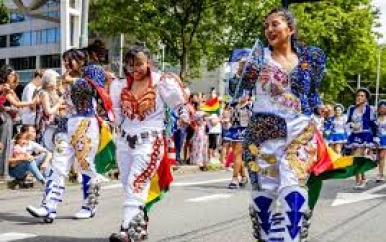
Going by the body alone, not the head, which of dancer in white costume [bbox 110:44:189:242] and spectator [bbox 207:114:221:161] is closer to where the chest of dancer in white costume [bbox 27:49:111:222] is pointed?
the dancer in white costume

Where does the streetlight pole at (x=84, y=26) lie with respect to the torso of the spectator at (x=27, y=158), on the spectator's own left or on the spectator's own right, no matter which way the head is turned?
on the spectator's own left

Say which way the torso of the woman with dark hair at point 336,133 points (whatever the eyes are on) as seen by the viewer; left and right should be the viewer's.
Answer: facing the viewer

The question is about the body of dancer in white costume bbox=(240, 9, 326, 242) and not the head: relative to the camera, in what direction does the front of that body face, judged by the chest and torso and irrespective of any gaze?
toward the camera

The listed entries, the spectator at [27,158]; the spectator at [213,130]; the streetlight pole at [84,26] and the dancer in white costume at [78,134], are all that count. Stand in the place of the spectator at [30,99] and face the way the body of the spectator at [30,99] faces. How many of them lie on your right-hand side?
2

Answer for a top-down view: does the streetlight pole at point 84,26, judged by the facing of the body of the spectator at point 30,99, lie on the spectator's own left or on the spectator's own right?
on the spectator's own left

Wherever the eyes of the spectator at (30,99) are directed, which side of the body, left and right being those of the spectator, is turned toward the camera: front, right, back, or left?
right

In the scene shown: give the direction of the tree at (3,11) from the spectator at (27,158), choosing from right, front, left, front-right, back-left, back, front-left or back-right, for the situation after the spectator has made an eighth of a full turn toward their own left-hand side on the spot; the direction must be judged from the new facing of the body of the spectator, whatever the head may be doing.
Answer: left

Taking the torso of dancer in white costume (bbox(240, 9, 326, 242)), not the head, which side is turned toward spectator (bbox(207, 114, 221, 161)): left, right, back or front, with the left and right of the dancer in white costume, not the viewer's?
back

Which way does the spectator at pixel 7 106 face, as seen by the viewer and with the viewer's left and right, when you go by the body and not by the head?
facing to the right of the viewer

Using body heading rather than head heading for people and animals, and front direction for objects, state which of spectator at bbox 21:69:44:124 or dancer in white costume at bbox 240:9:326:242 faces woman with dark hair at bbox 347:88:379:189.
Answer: the spectator
